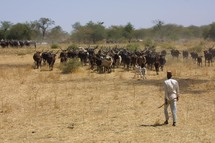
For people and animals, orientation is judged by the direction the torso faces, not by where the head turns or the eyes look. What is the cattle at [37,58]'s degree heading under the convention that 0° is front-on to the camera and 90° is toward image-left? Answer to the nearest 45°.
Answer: approximately 0°

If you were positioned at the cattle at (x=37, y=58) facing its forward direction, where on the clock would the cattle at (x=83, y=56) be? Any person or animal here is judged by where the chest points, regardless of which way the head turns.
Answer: the cattle at (x=83, y=56) is roughly at 8 o'clock from the cattle at (x=37, y=58).

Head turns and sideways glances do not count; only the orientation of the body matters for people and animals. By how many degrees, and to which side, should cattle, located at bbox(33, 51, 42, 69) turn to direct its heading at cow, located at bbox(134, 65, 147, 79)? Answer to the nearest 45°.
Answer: approximately 45° to its left

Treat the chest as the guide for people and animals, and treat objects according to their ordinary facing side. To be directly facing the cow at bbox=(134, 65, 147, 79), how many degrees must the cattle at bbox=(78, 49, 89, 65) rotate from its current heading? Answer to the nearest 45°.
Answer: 0° — it already faces it

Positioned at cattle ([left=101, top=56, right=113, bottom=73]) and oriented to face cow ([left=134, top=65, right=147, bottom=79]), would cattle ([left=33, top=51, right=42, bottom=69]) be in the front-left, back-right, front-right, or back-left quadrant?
back-right

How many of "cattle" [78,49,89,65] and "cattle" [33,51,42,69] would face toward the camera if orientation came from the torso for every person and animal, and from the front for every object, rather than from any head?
2

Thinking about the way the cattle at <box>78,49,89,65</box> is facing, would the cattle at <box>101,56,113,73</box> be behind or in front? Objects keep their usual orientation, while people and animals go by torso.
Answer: in front

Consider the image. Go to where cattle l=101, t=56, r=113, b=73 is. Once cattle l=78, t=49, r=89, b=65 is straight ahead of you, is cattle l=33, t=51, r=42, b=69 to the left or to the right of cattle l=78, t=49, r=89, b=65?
left
